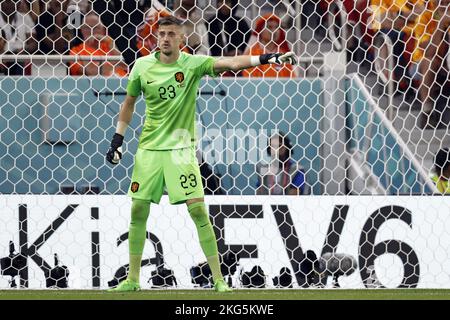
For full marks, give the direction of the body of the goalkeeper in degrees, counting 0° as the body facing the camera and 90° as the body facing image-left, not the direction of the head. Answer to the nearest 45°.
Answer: approximately 0°

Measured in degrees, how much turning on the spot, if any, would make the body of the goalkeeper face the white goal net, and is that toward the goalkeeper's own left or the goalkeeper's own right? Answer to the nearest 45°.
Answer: approximately 135° to the goalkeeper's own left
